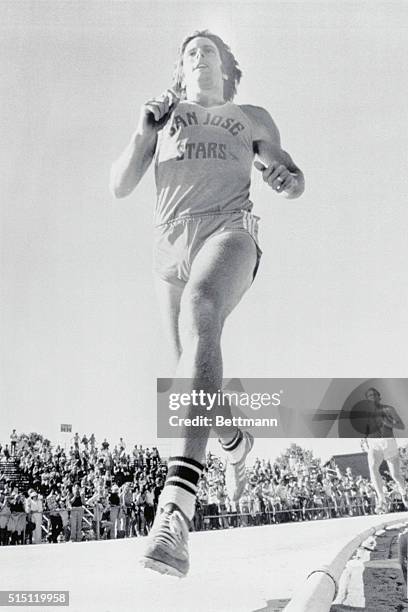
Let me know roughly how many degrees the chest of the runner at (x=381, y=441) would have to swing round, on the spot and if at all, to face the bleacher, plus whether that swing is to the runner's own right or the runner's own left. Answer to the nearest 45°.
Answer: approximately 45° to the runner's own right

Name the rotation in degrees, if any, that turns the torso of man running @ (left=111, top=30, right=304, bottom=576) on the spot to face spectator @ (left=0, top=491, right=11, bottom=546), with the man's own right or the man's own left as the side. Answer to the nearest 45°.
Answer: approximately 135° to the man's own right

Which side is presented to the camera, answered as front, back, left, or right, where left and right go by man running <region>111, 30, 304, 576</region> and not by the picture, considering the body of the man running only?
front

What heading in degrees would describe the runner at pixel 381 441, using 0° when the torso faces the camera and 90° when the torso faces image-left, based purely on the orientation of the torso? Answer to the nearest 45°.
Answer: approximately 45°

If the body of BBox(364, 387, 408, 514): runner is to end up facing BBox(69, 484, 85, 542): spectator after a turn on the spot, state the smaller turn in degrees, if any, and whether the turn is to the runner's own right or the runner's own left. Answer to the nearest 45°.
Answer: approximately 45° to the runner's own right

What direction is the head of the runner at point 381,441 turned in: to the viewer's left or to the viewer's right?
to the viewer's left

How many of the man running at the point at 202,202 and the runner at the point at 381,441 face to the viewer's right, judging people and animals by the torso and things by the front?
0

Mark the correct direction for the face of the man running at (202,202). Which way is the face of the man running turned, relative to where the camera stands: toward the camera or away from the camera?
toward the camera
